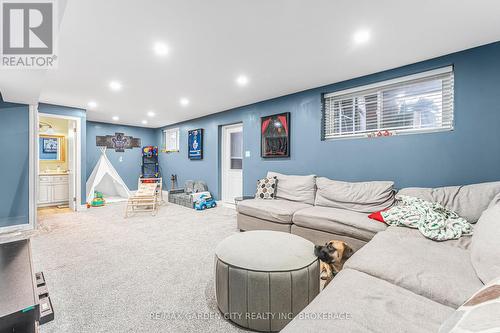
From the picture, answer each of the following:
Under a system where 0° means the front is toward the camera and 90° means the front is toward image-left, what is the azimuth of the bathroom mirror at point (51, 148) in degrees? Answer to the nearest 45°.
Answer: approximately 0°

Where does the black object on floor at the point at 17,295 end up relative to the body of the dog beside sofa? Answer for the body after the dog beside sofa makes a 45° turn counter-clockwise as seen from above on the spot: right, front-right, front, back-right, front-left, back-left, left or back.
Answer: front-right

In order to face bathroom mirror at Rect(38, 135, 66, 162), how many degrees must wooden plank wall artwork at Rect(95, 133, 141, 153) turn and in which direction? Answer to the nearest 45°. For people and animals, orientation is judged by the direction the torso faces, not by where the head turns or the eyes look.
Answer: approximately 90° to its right

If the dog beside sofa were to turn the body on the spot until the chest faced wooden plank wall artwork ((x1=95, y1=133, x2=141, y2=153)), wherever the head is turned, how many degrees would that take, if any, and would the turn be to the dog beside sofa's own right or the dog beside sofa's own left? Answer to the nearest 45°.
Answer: approximately 90° to the dog beside sofa's own right

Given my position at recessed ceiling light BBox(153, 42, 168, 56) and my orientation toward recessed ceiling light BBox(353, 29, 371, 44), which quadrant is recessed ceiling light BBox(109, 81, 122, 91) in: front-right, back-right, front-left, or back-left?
back-left

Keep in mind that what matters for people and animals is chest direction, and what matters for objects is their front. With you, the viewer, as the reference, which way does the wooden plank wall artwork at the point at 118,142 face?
facing the viewer

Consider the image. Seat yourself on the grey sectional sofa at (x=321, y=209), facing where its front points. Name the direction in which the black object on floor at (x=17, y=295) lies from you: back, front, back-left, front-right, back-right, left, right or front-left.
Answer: front

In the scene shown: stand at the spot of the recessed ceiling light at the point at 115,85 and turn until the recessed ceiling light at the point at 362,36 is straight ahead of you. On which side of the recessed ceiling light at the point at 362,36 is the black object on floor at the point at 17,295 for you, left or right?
right

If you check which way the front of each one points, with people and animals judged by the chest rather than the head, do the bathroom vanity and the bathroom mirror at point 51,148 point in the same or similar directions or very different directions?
same or similar directions

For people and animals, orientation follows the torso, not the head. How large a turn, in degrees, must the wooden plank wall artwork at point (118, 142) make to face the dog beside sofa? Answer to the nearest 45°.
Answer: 0° — it already faces it

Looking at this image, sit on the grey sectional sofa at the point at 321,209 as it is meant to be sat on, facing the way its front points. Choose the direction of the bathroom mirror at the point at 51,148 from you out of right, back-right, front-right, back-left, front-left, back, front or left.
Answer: front-right

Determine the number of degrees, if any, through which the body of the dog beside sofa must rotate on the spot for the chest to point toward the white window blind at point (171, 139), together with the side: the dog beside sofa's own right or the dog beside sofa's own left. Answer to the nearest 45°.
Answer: approximately 90° to the dog beside sofa's own right

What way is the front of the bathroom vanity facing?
toward the camera

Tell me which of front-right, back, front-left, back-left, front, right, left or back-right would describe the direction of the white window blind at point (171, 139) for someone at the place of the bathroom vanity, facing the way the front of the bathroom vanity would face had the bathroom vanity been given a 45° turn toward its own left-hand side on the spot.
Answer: front-left
